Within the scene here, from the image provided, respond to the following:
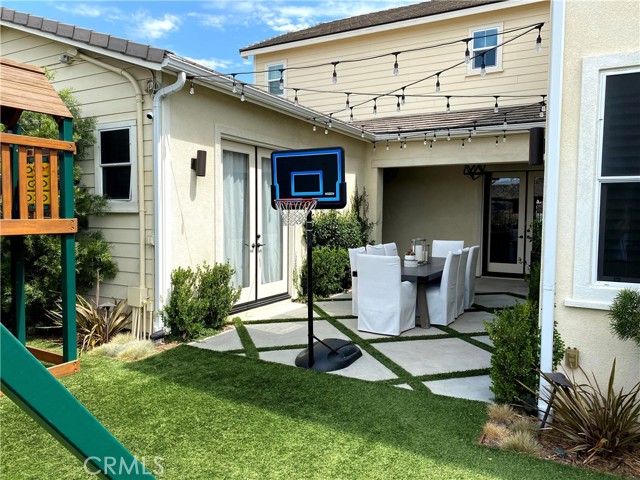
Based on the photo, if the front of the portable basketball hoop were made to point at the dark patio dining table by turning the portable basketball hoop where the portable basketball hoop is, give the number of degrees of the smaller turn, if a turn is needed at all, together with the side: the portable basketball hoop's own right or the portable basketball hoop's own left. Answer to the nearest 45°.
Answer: approximately 180°

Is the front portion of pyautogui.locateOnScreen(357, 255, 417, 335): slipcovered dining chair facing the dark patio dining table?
yes

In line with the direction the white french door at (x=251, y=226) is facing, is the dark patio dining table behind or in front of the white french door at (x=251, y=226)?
in front

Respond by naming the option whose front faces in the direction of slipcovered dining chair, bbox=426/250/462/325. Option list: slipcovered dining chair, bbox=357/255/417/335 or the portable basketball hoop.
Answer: slipcovered dining chair, bbox=357/255/417/335

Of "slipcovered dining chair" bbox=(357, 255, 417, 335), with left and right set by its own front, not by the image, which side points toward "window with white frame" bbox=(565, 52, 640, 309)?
right

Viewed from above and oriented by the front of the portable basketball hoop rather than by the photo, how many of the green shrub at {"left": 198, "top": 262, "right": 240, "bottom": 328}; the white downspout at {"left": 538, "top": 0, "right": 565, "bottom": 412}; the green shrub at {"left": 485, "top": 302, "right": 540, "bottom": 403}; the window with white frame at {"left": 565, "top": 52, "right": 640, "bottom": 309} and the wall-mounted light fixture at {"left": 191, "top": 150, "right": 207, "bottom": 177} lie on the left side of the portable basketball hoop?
3

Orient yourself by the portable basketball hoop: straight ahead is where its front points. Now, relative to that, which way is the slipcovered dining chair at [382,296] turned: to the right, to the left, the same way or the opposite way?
the opposite way

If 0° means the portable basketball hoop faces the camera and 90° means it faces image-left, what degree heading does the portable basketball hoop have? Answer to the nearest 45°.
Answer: approximately 45°

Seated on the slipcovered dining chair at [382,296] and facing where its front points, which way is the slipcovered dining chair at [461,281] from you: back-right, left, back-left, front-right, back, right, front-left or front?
front

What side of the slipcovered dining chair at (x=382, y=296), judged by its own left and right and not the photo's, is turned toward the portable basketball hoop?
back

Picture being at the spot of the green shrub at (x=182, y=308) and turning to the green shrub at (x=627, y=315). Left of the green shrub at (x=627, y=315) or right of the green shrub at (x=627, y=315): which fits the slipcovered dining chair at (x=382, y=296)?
left

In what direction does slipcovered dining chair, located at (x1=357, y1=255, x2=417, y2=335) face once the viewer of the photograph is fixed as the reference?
facing away from the viewer and to the right of the viewer

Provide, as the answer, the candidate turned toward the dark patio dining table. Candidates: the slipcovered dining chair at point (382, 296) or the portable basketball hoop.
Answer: the slipcovered dining chair

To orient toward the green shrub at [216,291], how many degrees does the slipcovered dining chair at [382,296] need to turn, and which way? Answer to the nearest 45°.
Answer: approximately 135° to its left

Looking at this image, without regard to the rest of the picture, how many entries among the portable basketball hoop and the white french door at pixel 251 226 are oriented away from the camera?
0
